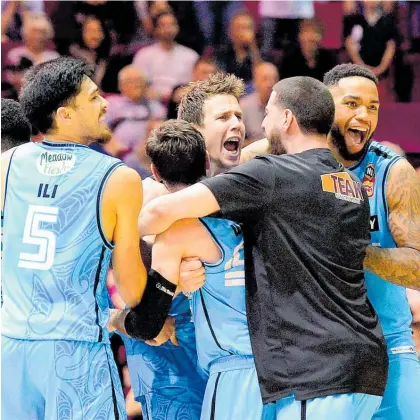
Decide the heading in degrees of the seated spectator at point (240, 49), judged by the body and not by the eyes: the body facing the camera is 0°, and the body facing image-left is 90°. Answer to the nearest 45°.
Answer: approximately 0°

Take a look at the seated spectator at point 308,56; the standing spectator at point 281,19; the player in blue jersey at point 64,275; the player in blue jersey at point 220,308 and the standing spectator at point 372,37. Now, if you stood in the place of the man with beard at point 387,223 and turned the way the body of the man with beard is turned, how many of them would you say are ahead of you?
2

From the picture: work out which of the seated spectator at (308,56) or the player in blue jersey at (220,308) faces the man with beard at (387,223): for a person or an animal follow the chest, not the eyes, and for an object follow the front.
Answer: the seated spectator

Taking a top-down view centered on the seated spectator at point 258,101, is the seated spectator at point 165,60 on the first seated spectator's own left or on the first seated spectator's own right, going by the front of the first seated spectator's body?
on the first seated spectator's own right

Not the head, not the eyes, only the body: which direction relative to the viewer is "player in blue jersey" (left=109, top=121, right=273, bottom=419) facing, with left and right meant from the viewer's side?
facing away from the viewer and to the left of the viewer

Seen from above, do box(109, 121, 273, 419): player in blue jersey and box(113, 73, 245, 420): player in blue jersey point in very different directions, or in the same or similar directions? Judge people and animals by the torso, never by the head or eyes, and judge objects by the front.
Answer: very different directions

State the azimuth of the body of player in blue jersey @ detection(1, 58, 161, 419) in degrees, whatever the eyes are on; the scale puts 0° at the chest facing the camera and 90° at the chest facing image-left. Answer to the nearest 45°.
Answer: approximately 225°

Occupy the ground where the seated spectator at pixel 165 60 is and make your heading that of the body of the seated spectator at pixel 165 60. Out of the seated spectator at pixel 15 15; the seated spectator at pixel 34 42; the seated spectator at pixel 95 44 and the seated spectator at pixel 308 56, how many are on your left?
1

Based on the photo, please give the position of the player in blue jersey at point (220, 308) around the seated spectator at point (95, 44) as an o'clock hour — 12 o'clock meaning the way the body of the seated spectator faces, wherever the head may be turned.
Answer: The player in blue jersey is roughly at 12 o'clock from the seated spectator.

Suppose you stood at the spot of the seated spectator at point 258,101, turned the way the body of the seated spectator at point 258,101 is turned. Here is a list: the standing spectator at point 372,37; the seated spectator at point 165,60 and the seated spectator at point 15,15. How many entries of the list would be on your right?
2

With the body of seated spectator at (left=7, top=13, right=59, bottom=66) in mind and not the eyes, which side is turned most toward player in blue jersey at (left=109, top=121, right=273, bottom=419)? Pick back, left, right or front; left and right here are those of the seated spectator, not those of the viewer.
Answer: front

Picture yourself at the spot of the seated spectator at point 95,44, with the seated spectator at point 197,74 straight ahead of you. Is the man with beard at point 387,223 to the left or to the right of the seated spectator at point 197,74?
right
